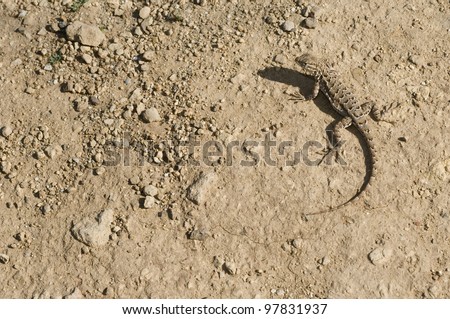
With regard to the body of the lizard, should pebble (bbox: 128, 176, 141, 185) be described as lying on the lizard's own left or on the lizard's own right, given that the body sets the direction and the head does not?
on the lizard's own left

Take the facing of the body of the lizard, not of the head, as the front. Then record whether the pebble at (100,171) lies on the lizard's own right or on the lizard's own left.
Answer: on the lizard's own left

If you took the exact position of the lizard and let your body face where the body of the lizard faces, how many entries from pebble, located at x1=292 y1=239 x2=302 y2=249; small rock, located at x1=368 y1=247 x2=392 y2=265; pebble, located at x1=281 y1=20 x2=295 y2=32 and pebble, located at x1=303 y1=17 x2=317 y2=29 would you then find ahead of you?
2

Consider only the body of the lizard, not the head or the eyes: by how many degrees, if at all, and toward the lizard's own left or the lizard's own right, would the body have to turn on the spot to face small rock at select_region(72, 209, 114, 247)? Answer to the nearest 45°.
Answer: approximately 90° to the lizard's own left

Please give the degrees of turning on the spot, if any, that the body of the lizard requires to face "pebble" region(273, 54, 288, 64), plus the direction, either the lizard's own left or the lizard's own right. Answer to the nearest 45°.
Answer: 0° — it already faces it

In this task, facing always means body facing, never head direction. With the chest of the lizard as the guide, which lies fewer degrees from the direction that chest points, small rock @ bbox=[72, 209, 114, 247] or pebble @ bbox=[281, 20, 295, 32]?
the pebble

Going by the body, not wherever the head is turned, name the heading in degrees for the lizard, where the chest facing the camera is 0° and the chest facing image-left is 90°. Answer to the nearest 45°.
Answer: approximately 135°

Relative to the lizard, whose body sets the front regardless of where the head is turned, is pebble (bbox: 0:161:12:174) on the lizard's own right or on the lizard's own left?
on the lizard's own left
